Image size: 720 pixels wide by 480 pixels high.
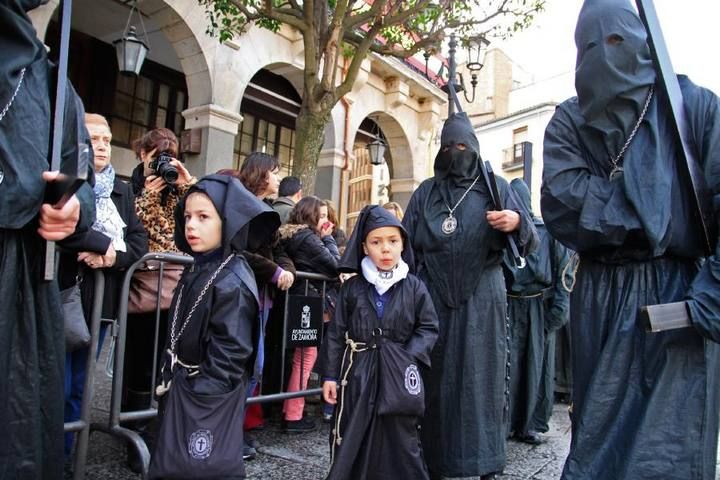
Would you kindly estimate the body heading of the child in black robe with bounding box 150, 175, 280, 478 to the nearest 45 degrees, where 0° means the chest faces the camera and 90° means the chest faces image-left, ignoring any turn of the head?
approximately 45°

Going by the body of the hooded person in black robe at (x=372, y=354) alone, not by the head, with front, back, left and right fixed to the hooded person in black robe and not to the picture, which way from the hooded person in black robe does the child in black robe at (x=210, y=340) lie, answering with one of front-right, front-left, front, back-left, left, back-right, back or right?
front-right

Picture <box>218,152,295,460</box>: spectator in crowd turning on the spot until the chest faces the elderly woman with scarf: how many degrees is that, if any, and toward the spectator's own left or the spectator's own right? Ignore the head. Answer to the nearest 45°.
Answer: approximately 135° to the spectator's own right

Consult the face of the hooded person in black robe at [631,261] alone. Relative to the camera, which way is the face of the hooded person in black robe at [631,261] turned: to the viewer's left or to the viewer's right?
to the viewer's left

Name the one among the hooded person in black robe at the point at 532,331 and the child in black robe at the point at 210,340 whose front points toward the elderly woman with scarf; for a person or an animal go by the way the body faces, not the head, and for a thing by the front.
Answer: the hooded person in black robe

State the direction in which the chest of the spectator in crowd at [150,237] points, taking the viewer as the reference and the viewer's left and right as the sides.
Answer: facing the viewer and to the right of the viewer

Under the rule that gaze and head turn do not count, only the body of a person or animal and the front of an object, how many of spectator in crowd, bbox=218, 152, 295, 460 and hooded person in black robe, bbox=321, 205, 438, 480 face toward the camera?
1

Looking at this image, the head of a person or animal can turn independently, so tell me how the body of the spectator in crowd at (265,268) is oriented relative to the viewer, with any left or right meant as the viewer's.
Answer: facing to the right of the viewer

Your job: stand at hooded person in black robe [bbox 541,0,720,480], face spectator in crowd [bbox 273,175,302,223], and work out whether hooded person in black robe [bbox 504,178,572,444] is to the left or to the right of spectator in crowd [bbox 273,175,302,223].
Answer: right

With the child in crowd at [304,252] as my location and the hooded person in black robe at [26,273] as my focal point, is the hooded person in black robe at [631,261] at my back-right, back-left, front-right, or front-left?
front-left

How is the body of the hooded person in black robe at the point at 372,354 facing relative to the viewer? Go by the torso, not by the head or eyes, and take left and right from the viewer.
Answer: facing the viewer

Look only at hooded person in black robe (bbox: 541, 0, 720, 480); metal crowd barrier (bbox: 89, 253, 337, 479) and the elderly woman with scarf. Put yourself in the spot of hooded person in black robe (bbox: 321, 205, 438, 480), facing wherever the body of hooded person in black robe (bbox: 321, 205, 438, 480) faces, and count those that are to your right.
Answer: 2

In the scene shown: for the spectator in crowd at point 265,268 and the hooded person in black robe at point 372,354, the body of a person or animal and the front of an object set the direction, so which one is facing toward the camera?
the hooded person in black robe

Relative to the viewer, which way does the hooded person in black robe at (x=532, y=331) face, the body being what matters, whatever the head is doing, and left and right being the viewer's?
facing the viewer and to the left of the viewer
